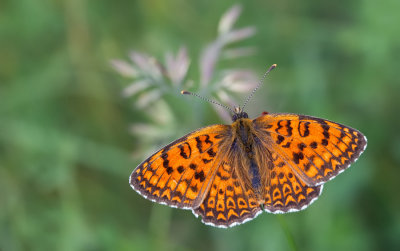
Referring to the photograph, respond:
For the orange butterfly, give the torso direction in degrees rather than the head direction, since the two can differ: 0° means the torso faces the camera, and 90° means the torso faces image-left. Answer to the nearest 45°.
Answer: approximately 180°
